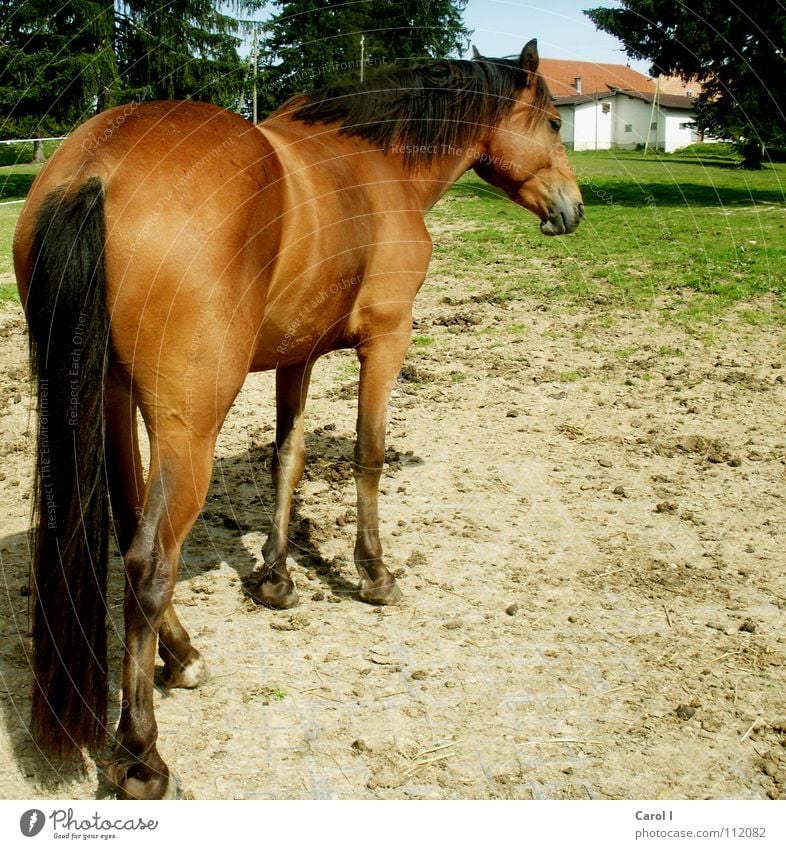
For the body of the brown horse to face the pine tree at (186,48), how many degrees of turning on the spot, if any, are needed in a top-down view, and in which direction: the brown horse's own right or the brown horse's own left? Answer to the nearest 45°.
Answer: approximately 45° to the brown horse's own left

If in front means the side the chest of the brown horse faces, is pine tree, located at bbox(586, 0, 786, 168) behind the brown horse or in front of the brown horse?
in front

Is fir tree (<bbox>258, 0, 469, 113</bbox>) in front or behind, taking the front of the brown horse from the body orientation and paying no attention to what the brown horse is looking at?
in front

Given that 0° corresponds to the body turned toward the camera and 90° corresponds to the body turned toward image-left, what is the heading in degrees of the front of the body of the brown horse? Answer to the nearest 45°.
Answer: approximately 225°

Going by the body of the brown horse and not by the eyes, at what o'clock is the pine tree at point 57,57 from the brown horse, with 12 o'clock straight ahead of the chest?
The pine tree is roughly at 10 o'clock from the brown horse.
